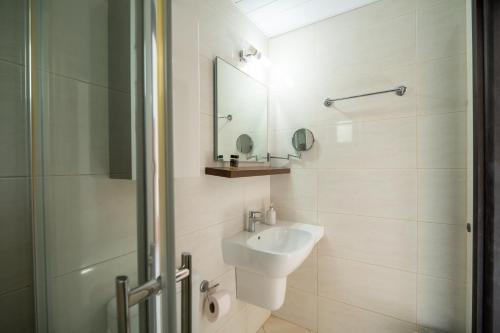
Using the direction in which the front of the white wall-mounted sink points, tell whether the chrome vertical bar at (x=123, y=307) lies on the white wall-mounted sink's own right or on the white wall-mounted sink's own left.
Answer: on the white wall-mounted sink's own right

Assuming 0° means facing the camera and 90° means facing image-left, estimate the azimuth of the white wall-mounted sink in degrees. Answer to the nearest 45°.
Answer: approximately 315°

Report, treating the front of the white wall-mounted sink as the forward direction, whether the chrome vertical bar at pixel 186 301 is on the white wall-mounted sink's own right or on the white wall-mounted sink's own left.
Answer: on the white wall-mounted sink's own right

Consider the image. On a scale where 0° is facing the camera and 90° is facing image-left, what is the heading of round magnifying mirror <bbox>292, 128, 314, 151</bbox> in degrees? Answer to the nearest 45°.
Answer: approximately 0°
